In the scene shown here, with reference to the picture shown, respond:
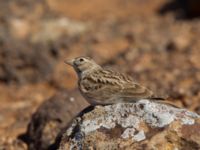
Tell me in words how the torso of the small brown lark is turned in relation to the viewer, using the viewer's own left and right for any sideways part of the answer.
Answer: facing to the left of the viewer
